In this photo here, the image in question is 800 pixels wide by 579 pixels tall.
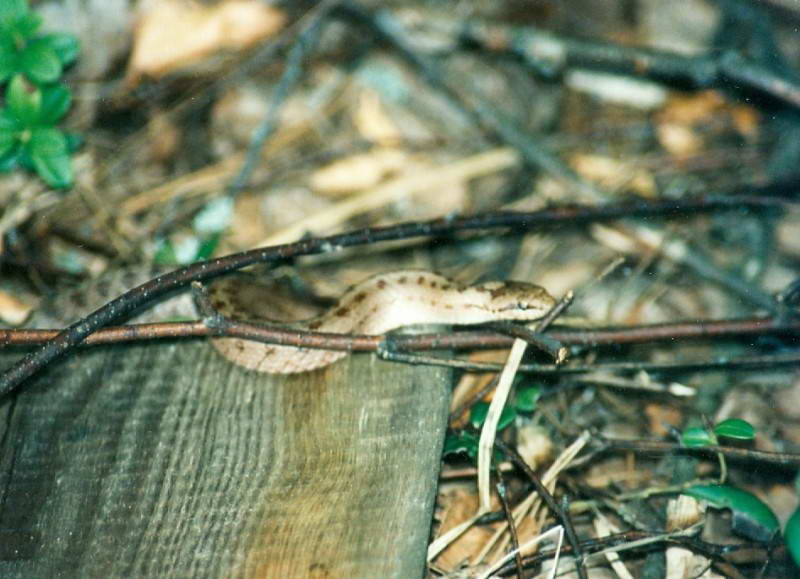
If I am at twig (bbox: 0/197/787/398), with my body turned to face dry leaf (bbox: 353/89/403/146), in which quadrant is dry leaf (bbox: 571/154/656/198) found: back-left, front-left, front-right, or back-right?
front-right

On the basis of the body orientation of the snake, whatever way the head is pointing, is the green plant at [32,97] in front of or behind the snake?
behind

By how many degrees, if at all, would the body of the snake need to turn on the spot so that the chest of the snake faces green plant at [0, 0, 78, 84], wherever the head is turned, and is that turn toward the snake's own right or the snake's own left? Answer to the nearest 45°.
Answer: approximately 180°

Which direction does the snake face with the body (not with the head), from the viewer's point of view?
to the viewer's right

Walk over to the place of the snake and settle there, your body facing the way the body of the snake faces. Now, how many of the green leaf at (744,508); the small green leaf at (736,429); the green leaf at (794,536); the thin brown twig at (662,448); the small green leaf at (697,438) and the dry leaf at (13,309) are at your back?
1

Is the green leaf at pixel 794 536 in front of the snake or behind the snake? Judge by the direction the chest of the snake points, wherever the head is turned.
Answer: in front

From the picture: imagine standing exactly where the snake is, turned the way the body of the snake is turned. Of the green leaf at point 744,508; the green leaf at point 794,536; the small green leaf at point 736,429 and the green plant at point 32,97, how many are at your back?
1
